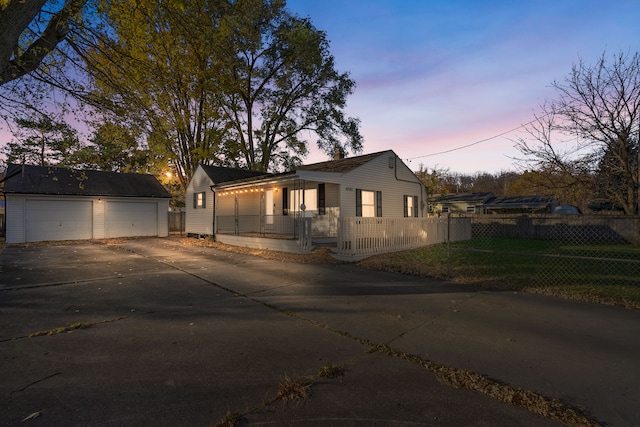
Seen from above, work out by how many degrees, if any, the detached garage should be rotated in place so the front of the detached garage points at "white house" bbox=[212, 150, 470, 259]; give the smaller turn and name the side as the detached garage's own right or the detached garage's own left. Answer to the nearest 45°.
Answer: approximately 45° to the detached garage's own left

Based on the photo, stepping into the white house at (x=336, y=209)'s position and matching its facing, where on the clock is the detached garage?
The detached garage is roughly at 2 o'clock from the white house.

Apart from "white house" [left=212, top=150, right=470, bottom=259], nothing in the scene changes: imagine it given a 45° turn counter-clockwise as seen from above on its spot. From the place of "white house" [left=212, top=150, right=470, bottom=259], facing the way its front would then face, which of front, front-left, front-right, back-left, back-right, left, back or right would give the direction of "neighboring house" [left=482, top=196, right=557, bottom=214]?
back-left

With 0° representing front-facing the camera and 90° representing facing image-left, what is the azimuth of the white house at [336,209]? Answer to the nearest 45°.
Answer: approximately 45°

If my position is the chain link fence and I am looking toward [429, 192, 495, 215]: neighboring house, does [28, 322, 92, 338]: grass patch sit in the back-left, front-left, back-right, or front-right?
back-left

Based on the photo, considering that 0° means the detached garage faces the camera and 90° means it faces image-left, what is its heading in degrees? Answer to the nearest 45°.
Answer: approximately 0°

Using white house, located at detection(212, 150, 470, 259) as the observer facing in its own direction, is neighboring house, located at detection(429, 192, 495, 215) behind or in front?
behind
